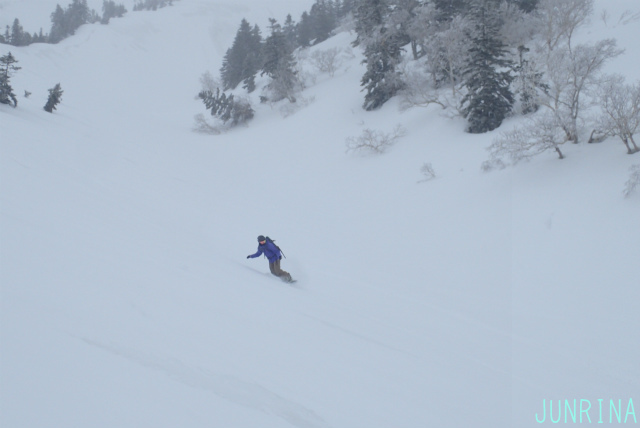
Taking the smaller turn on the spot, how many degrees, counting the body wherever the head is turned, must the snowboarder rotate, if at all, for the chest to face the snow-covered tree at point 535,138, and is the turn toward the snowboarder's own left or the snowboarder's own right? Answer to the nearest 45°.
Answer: approximately 135° to the snowboarder's own left

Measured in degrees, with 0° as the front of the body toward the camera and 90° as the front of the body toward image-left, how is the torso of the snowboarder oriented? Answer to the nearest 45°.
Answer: approximately 45°

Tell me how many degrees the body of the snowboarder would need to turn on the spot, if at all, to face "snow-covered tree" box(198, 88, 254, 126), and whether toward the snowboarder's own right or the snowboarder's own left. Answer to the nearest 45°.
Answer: approximately 135° to the snowboarder's own right

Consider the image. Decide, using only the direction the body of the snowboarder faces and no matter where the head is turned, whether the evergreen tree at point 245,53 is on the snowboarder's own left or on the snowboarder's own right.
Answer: on the snowboarder's own right
